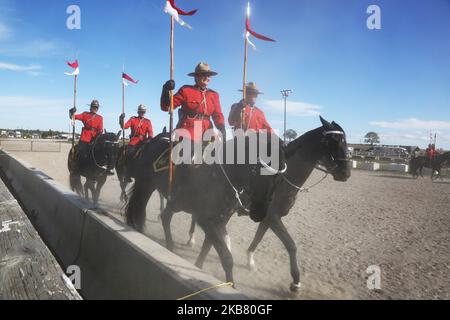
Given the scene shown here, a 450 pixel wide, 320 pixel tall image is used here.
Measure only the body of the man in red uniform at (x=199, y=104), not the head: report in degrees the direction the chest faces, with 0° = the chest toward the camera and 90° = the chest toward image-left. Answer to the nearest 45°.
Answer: approximately 315°

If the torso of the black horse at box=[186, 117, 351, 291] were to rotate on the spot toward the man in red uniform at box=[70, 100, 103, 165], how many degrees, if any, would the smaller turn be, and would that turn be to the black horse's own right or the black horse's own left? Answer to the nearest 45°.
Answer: approximately 180°

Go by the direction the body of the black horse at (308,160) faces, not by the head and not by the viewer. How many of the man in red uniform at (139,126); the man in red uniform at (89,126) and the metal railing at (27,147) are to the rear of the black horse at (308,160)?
3

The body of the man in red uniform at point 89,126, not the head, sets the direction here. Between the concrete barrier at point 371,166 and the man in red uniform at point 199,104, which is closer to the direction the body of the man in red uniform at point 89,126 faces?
the man in red uniform

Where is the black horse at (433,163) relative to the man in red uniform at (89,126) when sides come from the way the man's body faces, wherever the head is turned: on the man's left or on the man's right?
on the man's left
